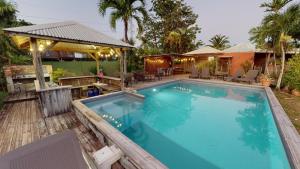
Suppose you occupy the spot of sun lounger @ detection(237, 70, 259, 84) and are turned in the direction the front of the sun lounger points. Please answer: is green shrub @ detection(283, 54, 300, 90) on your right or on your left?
on your left

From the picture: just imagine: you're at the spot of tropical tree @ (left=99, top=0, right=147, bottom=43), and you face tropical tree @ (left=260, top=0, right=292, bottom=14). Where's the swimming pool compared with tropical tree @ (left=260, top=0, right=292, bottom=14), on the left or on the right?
right

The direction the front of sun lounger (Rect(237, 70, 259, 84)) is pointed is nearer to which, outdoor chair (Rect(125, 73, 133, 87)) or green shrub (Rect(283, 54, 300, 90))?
the outdoor chair

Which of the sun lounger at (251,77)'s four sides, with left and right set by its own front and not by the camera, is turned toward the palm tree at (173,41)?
right

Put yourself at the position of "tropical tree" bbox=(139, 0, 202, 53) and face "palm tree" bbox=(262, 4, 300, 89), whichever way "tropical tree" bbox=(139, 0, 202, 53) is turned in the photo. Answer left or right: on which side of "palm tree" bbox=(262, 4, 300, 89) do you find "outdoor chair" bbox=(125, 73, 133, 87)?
right

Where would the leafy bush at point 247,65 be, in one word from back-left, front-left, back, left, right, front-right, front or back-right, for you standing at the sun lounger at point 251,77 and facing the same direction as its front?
back-right

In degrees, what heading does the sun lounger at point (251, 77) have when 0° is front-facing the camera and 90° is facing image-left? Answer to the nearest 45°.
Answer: approximately 45°

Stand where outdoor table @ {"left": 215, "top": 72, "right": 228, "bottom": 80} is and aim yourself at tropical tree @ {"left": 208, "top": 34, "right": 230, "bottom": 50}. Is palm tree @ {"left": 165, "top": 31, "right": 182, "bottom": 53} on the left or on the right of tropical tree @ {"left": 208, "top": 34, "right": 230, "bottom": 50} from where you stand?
left

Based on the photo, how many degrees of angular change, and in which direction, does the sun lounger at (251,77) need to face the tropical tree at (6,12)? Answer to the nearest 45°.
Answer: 0° — it already faces it
